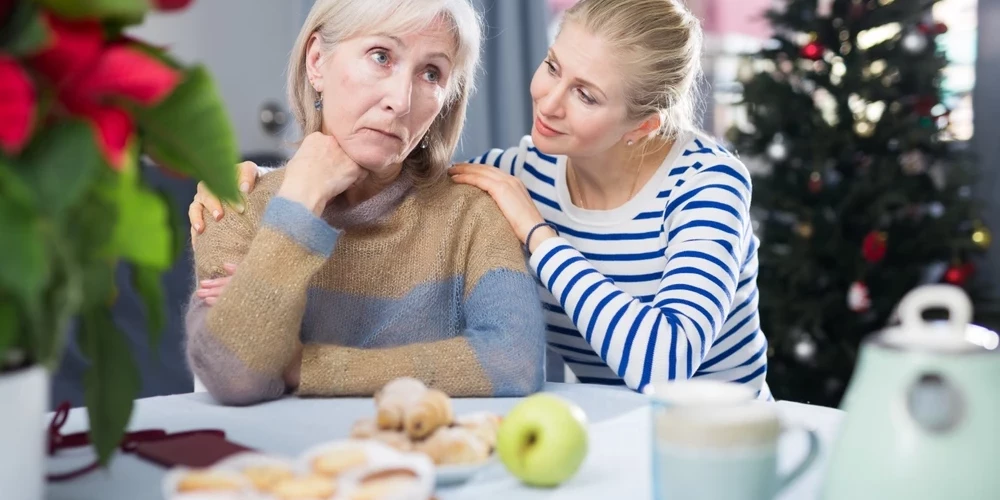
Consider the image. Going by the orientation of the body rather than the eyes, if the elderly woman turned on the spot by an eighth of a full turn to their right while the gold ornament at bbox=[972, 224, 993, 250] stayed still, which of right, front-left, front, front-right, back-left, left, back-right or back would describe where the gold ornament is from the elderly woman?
back

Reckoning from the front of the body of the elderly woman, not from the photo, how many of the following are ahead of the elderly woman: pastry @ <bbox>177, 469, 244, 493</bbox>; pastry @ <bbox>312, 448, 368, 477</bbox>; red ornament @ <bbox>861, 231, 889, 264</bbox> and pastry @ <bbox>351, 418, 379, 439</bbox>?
3

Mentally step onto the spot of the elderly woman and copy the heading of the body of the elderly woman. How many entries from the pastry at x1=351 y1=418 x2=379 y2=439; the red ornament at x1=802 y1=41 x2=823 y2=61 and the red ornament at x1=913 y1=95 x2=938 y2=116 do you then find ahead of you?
1

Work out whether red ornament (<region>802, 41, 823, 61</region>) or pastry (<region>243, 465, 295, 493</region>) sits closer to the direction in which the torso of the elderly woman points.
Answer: the pastry

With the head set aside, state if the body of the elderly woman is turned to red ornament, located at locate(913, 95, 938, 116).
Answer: no

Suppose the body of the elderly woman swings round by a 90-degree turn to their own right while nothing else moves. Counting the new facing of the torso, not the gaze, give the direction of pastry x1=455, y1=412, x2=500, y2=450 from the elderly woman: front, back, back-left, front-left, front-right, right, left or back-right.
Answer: left

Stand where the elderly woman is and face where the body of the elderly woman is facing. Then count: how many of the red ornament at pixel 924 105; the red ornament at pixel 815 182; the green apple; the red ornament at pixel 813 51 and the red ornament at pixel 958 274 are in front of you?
1

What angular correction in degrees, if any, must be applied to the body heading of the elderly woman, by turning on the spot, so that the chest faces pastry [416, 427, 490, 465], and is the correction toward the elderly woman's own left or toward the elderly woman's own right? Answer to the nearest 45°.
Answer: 0° — they already face it

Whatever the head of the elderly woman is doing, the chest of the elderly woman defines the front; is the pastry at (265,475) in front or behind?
in front

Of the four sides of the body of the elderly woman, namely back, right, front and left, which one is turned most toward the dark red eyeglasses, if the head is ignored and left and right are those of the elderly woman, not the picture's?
front

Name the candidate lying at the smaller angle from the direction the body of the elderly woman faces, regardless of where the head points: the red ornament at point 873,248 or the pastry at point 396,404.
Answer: the pastry

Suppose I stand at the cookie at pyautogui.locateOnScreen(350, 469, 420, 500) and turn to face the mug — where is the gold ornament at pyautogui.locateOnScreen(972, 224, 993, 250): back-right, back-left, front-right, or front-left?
front-left

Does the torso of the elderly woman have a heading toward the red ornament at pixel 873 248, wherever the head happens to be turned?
no

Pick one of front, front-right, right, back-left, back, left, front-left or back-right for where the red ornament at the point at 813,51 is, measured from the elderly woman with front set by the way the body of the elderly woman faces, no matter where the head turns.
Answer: back-left

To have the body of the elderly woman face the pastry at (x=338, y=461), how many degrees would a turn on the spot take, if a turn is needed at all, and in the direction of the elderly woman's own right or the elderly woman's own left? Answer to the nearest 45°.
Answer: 0° — they already face it

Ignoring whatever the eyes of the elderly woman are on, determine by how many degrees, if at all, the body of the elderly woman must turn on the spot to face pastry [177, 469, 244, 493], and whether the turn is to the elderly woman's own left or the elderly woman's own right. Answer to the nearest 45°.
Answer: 0° — they already face it

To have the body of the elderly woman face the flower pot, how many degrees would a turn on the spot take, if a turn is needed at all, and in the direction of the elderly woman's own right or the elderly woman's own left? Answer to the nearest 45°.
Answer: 0° — they already face it

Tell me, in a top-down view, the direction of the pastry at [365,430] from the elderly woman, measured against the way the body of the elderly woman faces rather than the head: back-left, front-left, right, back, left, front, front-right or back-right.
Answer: front

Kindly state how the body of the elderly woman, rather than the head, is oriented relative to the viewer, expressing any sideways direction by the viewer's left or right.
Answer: facing the viewer

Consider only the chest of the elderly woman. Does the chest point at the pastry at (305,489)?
yes

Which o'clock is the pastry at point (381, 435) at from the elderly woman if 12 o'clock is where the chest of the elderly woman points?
The pastry is roughly at 12 o'clock from the elderly woman.

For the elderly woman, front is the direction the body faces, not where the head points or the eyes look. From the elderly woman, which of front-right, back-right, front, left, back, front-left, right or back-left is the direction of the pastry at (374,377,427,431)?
front
